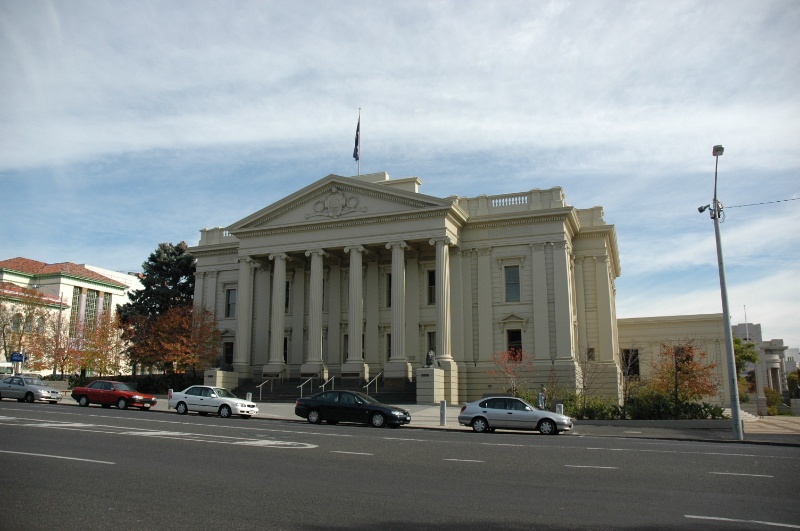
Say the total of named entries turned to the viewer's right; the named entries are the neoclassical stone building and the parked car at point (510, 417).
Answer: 1

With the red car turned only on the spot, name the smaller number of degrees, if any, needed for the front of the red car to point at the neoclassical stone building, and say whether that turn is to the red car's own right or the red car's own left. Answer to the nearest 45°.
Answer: approximately 45° to the red car's own left

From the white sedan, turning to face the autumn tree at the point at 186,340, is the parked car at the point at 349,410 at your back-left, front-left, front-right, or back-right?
back-right

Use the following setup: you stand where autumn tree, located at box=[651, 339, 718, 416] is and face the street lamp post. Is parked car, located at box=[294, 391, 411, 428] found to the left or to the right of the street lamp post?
right

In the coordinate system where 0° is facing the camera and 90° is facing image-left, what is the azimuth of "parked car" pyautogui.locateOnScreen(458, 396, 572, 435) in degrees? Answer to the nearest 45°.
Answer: approximately 270°

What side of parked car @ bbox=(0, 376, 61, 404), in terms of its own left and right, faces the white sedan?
front

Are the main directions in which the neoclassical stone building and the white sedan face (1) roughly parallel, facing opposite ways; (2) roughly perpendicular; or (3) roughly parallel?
roughly perpendicular
